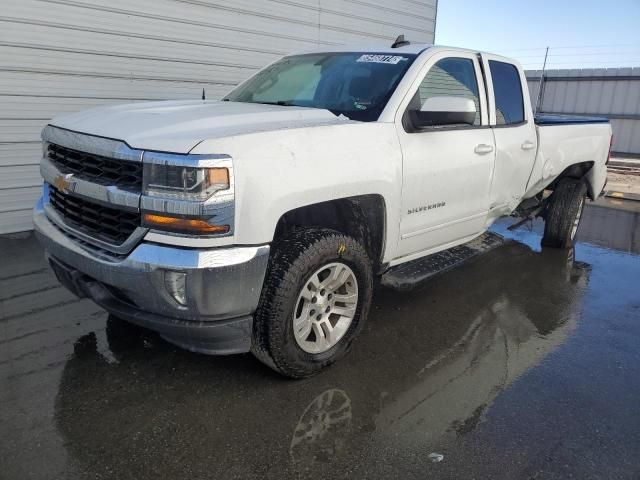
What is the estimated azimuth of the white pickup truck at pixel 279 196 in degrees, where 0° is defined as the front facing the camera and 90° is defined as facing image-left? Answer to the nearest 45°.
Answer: approximately 45°

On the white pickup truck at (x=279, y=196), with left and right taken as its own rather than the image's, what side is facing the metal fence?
back
